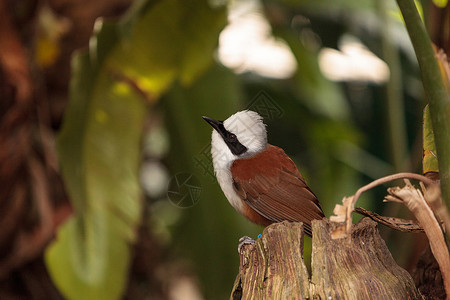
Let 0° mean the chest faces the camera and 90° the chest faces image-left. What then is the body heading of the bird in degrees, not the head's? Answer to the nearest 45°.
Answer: approximately 90°

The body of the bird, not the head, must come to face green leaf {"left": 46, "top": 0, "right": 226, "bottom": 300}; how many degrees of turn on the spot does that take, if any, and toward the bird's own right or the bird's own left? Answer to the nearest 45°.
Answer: approximately 45° to the bird's own right
